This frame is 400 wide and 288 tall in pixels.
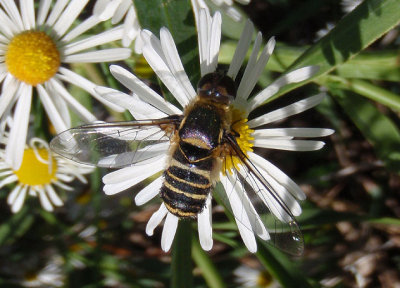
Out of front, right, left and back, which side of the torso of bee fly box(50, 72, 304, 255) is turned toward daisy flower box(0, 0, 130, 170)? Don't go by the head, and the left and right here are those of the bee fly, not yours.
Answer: left

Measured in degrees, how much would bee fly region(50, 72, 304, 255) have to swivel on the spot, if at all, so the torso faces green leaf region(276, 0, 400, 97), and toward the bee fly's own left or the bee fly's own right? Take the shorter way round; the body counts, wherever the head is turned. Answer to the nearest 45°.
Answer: approximately 90° to the bee fly's own right

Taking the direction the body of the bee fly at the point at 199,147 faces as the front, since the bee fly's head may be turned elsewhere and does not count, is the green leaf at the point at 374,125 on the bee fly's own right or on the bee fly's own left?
on the bee fly's own right

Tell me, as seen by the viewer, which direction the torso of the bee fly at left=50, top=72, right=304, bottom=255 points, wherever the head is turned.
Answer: away from the camera

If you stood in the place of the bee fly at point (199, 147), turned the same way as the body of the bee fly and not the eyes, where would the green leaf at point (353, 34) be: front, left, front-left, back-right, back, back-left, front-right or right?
right
